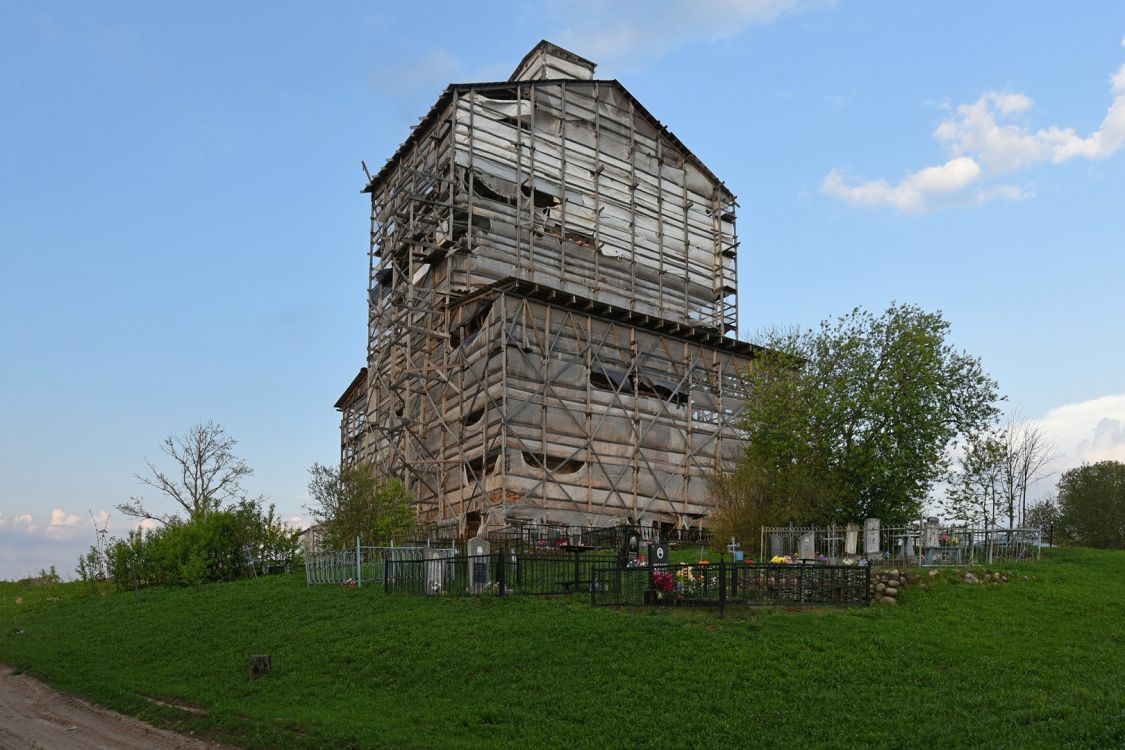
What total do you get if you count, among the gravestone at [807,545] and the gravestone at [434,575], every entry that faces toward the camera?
2

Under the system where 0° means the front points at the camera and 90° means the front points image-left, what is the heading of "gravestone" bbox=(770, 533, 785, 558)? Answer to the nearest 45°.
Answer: approximately 0°

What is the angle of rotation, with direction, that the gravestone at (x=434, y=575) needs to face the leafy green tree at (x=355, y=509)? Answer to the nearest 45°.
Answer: approximately 180°

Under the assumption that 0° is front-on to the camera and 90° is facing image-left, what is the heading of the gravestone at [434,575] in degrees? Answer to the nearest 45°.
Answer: approximately 0°
